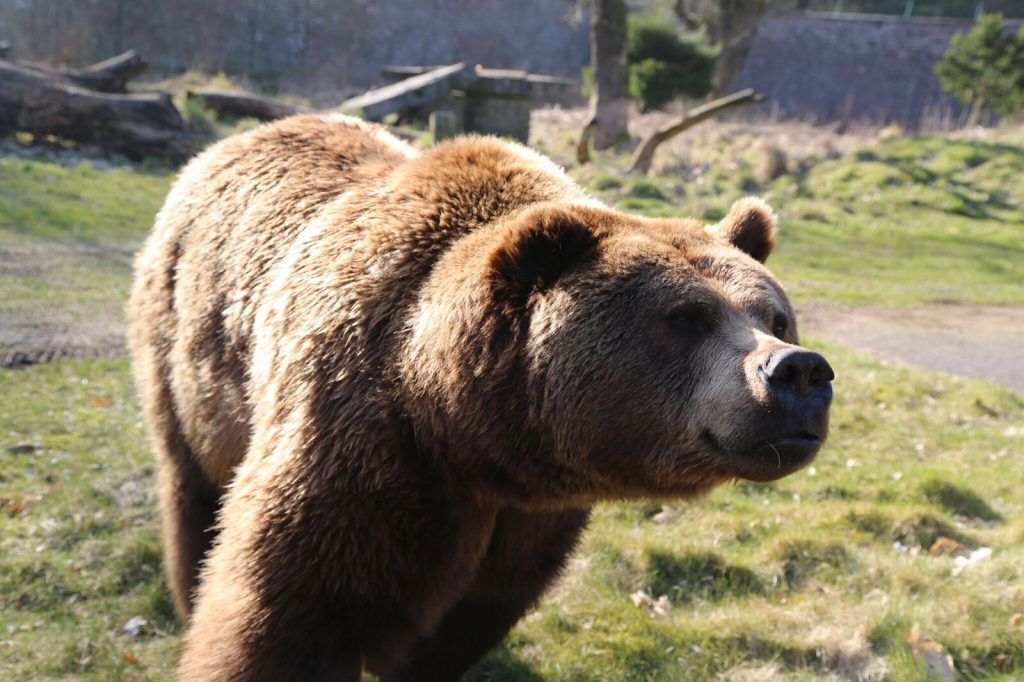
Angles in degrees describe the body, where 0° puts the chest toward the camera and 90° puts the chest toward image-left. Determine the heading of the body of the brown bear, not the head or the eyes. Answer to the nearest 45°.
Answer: approximately 315°

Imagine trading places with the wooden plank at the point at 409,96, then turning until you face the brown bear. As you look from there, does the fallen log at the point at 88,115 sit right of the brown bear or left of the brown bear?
right

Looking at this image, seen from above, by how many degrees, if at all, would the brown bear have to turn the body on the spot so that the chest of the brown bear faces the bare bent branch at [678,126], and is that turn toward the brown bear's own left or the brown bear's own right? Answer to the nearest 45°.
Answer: approximately 135° to the brown bear's own left

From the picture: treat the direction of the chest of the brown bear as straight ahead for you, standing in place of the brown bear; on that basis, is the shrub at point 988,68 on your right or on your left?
on your left

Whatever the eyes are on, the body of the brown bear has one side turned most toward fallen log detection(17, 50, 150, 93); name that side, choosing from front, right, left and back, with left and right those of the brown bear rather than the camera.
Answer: back

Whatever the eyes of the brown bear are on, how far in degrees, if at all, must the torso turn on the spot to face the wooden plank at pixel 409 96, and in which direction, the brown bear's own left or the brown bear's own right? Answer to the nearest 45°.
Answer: approximately 135° to the brown bear's own left

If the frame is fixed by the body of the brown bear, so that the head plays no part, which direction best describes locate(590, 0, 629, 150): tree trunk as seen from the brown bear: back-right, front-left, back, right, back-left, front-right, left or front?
back-left

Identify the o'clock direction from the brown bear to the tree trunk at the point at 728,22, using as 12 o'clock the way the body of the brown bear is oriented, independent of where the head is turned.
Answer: The tree trunk is roughly at 8 o'clock from the brown bear.

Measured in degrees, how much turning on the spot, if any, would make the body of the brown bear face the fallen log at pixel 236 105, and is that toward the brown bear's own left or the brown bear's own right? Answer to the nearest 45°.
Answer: approximately 135° to the brown bear's own left

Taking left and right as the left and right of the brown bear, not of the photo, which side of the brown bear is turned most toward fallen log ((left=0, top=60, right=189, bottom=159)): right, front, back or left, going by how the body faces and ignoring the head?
back
